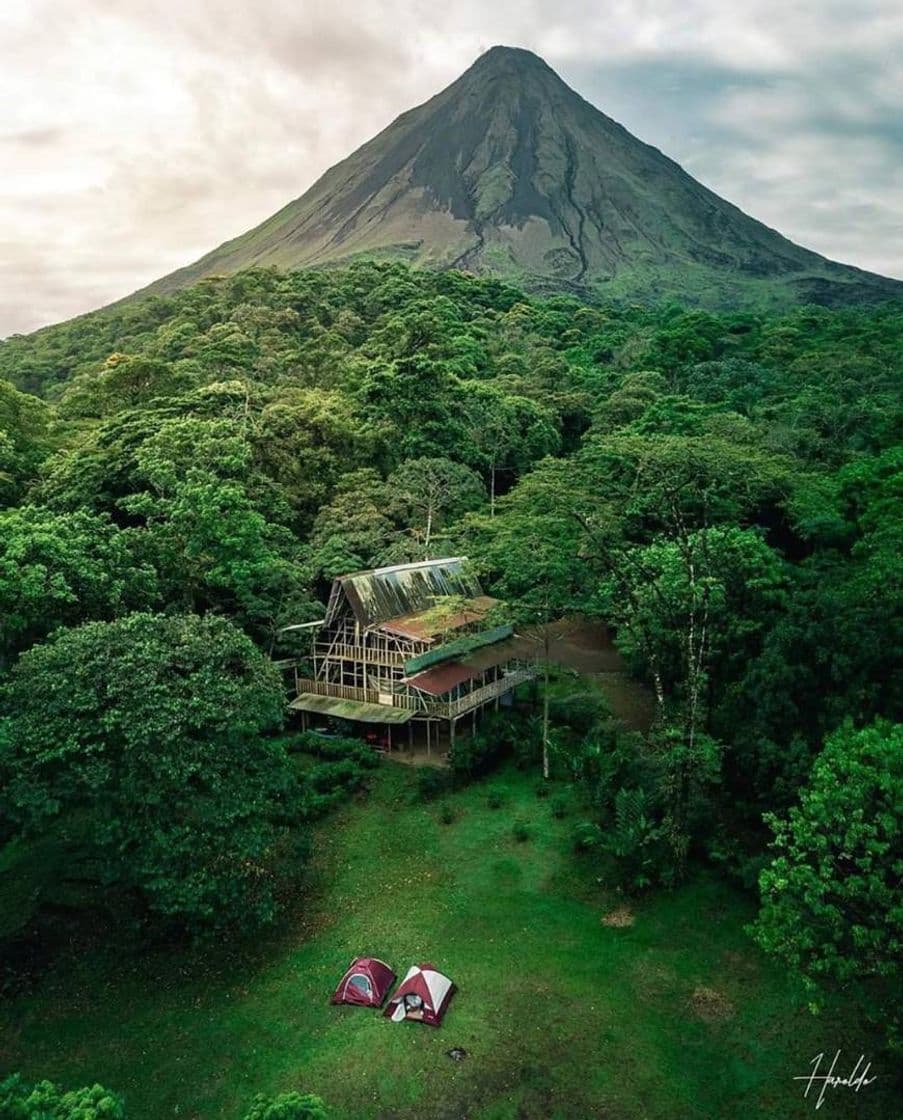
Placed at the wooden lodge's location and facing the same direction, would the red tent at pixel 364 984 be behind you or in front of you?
in front

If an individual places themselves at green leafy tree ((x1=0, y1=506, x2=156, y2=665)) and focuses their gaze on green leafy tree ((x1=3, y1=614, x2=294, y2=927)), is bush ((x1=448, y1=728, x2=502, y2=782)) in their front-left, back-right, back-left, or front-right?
front-left

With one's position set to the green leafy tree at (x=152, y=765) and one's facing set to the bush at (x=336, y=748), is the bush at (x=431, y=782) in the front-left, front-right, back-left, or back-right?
front-right

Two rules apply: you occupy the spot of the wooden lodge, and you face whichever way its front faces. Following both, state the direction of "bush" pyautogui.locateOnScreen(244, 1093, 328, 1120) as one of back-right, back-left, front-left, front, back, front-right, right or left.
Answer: front-left

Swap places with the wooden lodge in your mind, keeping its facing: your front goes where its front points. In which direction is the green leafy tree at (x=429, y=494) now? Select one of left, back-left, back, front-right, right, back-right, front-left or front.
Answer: back-right

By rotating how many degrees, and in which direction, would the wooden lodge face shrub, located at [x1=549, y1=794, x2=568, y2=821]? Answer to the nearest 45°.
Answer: approximately 90° to its left

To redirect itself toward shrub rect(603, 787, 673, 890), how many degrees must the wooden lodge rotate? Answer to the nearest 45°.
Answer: approximately 90° to its left

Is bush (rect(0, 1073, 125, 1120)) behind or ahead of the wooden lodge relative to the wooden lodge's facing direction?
ahead
